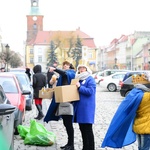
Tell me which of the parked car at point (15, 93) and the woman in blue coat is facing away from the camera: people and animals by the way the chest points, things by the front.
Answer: the parked car

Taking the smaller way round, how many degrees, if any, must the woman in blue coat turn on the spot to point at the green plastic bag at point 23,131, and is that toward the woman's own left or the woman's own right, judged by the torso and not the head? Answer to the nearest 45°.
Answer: approximately 90° to the woman's own right

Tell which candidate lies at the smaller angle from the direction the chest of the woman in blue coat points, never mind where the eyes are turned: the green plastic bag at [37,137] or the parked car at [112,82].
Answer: the green plastic bag
